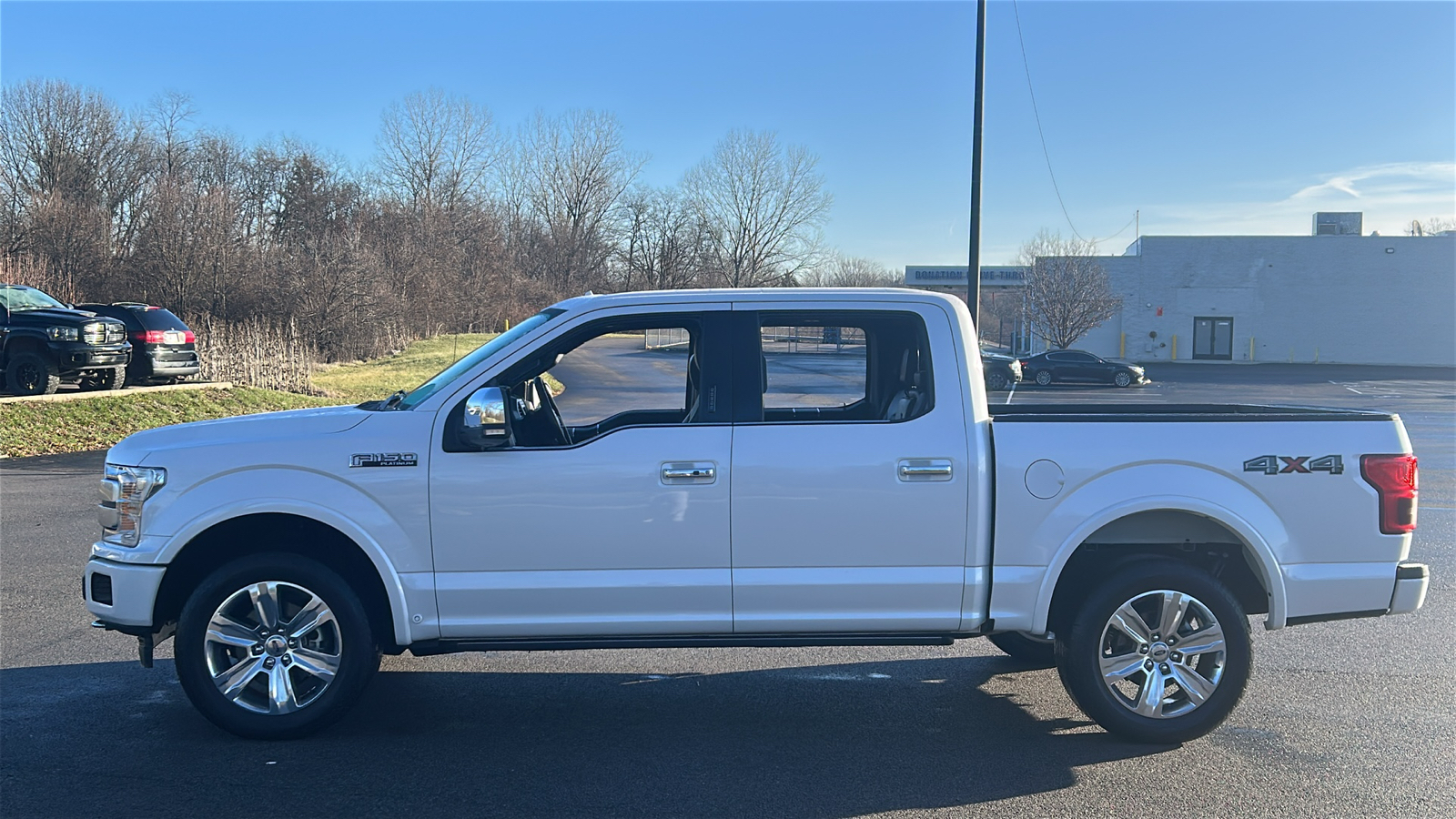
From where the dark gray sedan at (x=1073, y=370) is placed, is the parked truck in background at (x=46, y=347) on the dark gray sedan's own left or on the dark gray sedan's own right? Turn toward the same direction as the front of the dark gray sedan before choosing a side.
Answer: on the dark gray sedan's own right

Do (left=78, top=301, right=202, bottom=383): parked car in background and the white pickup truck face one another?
no

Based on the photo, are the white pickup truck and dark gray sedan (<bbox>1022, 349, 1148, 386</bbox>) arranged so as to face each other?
no

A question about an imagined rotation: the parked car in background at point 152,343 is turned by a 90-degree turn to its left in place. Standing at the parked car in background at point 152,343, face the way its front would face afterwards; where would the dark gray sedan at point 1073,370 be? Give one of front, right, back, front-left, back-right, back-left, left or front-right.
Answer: back-left

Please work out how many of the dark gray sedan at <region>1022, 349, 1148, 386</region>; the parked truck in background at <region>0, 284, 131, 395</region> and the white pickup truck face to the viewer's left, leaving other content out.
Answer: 1

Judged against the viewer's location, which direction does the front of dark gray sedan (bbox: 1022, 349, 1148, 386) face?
facing to the right of the viewer

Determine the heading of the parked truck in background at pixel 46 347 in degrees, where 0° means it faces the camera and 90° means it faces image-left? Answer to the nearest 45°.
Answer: approximately 315°

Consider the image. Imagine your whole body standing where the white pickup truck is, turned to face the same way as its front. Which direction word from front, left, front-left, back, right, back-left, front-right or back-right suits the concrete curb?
front-right

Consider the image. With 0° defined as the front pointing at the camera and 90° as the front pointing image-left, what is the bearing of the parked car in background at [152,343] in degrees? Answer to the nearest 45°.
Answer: approximately 135°

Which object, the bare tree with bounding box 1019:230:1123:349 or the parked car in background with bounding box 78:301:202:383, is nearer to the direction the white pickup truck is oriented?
the parked car in background

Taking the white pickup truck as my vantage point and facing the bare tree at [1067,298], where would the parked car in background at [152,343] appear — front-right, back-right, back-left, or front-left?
front-left

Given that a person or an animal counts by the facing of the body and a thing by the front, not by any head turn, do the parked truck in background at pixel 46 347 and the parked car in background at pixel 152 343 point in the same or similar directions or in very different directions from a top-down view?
very different directions

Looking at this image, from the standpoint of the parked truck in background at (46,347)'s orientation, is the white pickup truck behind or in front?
in front

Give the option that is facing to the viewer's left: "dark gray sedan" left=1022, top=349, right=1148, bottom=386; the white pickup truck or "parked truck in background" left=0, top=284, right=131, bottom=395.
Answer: the white pickup truck

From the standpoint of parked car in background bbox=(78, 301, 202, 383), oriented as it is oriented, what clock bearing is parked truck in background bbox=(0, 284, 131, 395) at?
parked truck in background bbox=(0, 284, 131, 395) is roughly at 9 o'clock from parked car in background bbox=(78, 301, 202, 383).

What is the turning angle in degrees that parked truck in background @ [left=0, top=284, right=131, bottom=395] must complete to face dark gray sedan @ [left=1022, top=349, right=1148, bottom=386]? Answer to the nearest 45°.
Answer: approximately 45° to its left

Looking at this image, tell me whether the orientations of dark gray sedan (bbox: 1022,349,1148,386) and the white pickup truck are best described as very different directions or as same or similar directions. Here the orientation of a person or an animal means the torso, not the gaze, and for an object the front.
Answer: very different directions

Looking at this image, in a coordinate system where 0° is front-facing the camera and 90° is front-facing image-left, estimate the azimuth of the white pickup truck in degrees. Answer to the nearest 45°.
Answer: approximately 90°

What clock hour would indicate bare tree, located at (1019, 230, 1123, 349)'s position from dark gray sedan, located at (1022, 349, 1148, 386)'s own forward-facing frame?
The bare tree is roughly at 9 o'clock from the dark gray sedan.

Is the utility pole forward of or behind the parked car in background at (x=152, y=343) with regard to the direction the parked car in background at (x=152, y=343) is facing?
behind
